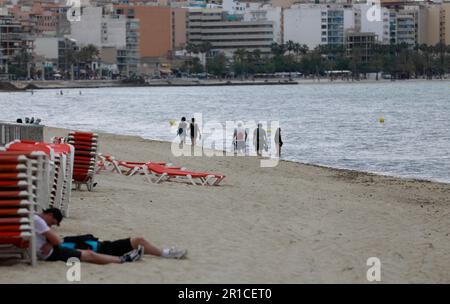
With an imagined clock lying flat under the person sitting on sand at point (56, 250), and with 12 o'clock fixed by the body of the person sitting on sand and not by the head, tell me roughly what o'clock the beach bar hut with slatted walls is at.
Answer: The beach bar hut with slatted walls is roughly at 9 o'clock from the person sitting on sand.

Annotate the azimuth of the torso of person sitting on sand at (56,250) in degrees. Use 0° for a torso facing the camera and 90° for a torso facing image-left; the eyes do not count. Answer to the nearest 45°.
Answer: approximately 270°

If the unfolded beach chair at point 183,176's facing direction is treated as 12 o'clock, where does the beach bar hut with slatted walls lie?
The beach bar hut with slatted walls is roughly at 7 o'clock from the unfolded beach chair.

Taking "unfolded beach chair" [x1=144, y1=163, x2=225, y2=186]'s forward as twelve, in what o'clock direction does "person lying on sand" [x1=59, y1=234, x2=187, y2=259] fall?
The person lying on sand is roughly at 3 o'clock from the unfolded beach chair.

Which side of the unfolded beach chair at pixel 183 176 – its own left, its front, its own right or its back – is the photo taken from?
right

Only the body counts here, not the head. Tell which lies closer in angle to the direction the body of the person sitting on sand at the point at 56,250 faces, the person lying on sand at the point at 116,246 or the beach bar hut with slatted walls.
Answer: the person lying on sand
